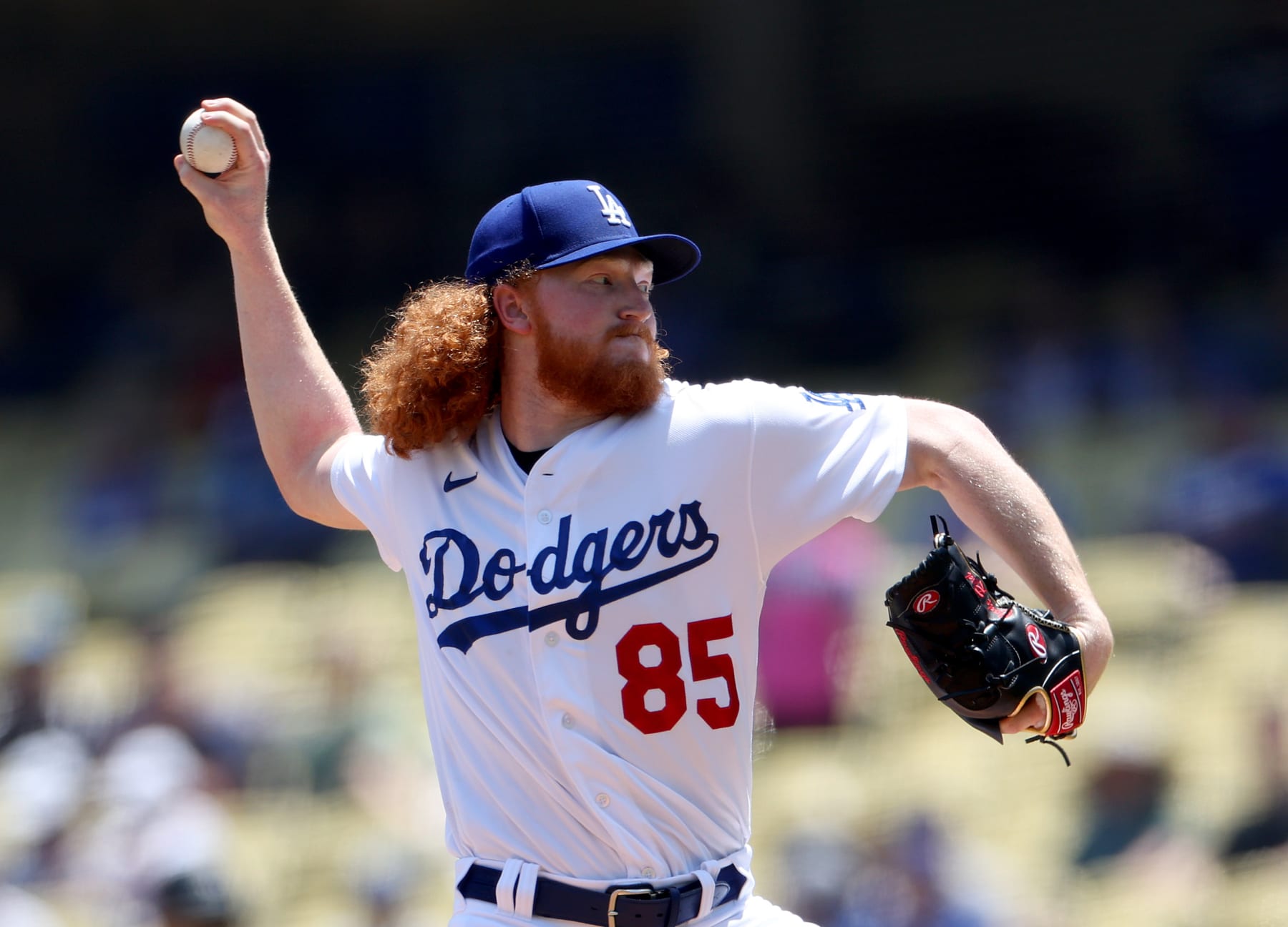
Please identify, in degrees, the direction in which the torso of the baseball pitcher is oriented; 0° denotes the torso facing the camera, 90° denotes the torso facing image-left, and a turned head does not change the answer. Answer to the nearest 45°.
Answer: approximately 0°
